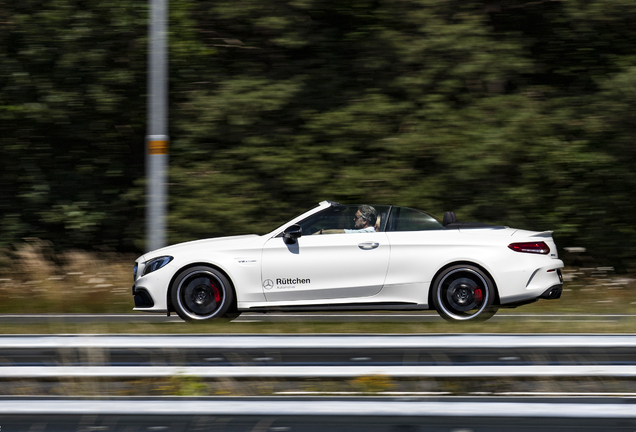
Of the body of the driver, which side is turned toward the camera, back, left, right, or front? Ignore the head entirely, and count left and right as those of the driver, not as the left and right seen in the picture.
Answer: left

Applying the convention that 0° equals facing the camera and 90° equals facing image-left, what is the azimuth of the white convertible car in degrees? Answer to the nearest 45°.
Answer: approximately 90°

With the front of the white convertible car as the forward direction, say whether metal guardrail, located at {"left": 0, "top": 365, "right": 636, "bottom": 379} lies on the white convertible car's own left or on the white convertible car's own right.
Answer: on the white convertible car's own left

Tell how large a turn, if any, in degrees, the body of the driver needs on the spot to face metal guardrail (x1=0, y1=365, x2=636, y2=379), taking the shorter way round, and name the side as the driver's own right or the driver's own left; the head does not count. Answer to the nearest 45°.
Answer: approximately 90° to the driver's own left

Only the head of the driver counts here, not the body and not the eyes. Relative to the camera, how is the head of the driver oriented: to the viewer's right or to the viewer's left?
to the viewer's left

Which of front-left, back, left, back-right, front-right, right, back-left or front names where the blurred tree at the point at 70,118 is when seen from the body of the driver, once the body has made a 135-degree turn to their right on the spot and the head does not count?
left

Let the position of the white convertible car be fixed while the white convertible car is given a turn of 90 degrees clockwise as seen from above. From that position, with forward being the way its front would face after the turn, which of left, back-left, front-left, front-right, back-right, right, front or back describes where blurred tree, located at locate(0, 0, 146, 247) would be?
front-left
